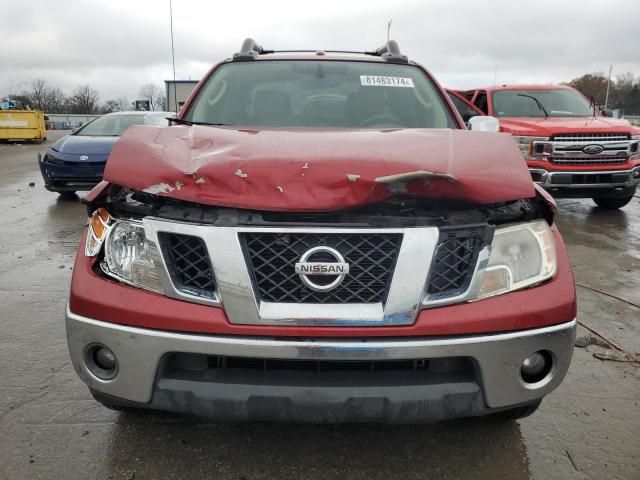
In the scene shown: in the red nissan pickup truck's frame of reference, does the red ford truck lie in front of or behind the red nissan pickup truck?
behind

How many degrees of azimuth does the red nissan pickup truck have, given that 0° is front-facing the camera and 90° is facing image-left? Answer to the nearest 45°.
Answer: approximately 0°

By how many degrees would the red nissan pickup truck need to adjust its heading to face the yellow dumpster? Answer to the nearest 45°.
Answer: approximately 135° to its right

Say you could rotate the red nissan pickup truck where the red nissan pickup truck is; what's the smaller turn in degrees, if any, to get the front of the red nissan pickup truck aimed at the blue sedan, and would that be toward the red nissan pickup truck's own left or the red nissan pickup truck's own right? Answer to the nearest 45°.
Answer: approximately 135° to the red nissan pickup truck's own right

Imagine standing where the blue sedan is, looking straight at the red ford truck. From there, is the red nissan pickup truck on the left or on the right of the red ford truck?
right
